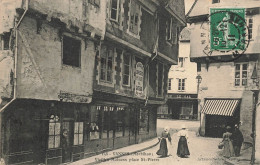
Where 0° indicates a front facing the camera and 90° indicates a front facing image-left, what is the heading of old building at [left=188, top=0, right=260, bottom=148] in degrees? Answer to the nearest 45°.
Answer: approximately 45°

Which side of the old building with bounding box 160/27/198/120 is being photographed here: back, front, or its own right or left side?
front

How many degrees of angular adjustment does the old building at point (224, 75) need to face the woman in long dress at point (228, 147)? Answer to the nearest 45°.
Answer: approximately 45° to its left

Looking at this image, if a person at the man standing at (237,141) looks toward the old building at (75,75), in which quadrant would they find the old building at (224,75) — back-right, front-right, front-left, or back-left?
back-right

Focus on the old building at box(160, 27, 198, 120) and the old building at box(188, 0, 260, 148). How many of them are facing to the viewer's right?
0

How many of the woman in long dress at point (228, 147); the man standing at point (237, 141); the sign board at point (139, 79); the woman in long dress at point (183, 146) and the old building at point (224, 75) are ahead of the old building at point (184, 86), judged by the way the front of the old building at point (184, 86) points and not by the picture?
5

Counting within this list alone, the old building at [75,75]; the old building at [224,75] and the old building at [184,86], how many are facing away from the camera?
0

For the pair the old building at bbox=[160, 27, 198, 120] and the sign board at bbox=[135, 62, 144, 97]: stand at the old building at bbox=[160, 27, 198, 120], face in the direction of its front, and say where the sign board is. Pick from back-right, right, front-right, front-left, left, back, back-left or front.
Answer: front

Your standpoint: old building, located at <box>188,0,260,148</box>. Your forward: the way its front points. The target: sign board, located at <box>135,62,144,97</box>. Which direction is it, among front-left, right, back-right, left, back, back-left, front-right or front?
front

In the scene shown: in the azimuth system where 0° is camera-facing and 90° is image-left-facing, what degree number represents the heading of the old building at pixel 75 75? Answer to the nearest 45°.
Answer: approximately 315°

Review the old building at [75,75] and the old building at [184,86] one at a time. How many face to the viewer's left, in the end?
0

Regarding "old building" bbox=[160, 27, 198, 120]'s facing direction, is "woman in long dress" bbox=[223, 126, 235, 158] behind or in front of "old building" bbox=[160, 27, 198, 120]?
in front

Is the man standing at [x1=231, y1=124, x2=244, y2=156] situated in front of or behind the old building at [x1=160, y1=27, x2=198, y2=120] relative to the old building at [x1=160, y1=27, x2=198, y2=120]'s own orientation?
in front
